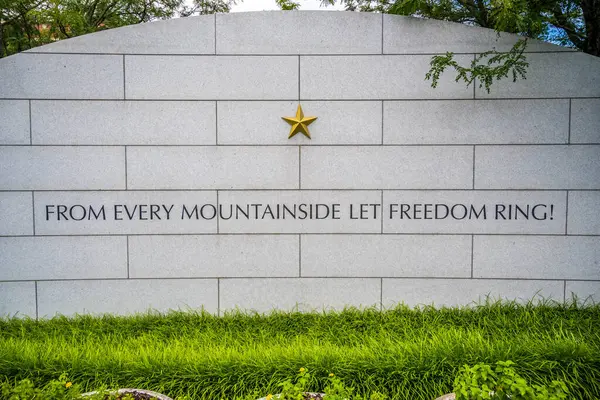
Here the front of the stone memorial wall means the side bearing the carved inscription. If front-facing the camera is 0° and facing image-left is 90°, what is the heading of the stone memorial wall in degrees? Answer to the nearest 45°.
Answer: approximately 0°

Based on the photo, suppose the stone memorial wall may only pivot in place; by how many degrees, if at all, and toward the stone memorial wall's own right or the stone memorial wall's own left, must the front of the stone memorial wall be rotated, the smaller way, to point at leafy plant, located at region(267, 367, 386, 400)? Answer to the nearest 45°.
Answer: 0° — it already faces it

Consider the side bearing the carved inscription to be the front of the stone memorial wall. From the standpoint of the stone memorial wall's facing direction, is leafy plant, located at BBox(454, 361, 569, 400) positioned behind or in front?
in front
